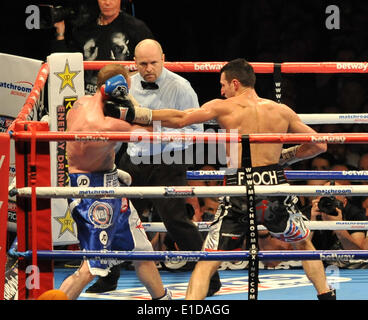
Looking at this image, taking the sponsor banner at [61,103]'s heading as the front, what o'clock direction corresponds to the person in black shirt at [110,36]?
The person in black shirt is roughly at 7 o'clock from the sponsor banner.

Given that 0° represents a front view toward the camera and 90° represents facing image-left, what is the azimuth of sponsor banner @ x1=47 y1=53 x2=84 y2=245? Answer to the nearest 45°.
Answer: approximately 0°

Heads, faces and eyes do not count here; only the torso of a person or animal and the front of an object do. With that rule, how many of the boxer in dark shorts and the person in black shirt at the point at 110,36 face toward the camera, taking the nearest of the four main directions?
1

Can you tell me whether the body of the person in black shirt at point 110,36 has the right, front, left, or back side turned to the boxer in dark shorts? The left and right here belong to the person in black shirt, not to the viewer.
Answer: front

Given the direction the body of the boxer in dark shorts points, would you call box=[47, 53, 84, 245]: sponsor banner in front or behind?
in front

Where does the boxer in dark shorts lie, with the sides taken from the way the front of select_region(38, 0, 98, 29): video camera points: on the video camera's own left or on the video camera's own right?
on the video camera's own left

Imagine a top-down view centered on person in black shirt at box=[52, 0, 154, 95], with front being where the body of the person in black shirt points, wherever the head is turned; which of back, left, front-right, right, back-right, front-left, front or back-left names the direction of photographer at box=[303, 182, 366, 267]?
left

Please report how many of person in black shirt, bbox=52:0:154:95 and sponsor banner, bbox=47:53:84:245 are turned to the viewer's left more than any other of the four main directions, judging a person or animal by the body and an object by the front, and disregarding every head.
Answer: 0

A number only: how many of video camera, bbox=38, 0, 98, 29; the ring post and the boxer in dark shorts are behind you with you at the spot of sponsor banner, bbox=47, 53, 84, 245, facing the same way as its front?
1
